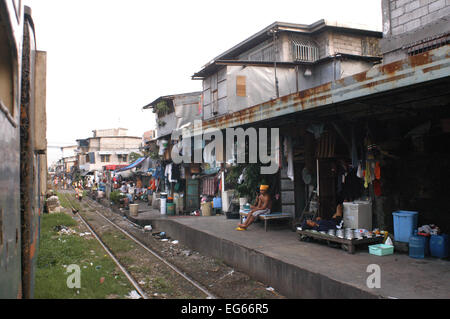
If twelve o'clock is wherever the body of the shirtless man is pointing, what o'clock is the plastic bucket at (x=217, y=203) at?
The plastic bucket is roughly at 4 o'clock from the shirtless man.

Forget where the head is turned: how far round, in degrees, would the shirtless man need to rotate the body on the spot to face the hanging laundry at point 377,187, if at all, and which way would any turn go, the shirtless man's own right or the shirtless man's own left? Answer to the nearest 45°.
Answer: approximately 90° to the shirtless man's own left

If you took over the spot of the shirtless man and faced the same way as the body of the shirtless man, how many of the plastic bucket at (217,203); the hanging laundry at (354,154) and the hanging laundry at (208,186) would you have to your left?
1

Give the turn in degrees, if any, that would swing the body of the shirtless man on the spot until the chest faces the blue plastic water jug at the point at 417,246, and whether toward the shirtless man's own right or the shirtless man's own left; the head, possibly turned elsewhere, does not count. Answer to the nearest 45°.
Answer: approximately 90° to the shirtless man's own left

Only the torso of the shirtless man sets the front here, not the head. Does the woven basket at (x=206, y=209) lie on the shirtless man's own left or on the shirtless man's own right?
on the shirtless man's own right

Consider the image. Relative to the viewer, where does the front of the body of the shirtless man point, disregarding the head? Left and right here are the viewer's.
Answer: facing the viewer and to the left of the viewer

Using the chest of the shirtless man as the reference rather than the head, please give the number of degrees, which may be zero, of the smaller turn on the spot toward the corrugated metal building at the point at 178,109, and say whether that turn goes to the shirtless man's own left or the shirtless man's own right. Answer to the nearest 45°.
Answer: approximately 135° to the shirtless man's own right

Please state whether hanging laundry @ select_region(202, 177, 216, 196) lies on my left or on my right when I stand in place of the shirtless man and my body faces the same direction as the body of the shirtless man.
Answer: on my right

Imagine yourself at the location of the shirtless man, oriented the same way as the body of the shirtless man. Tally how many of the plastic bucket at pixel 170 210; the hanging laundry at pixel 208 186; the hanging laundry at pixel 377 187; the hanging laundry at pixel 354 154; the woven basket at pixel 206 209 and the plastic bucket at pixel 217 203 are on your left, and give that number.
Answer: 2

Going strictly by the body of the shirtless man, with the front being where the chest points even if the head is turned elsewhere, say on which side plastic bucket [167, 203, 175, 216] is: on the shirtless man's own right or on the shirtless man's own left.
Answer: on the shirtless man's own right

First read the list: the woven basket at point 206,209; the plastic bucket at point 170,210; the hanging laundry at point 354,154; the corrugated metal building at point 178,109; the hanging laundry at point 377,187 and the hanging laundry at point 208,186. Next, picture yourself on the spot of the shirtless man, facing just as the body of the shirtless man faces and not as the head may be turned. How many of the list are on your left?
2
